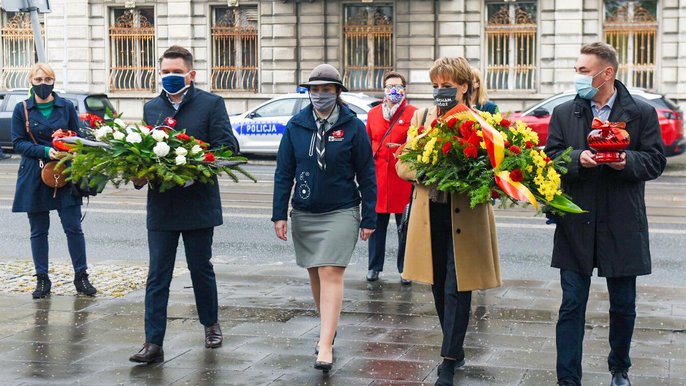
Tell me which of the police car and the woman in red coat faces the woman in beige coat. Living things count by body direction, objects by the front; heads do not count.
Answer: the woman in red coat

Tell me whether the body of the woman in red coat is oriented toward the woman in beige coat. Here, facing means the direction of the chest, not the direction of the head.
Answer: yes

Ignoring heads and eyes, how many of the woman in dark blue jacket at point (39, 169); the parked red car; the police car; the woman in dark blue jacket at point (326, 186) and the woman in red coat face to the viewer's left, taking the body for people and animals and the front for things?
2

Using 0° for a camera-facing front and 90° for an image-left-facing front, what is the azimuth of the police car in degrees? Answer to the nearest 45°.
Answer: approximately 90°

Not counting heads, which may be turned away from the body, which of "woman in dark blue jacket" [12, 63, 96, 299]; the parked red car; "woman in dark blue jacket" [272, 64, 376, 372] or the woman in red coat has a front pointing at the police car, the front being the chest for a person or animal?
the parked red car

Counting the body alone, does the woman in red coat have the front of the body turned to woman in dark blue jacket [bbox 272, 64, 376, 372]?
yes

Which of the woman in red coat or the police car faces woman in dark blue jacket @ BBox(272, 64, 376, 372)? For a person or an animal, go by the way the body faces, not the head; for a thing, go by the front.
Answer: the woman in red coat

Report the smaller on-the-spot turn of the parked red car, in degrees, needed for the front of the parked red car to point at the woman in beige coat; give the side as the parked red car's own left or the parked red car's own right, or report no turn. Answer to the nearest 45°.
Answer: approximately 90° to the parked red car's own left

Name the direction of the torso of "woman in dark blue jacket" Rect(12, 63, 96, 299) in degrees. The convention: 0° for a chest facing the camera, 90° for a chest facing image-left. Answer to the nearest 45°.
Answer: approximately 0°

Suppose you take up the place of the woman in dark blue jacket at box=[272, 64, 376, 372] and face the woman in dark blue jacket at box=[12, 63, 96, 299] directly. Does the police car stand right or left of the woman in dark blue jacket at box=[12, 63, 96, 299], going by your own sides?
right

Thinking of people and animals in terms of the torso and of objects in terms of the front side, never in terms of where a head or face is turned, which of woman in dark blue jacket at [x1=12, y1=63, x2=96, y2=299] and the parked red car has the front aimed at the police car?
the parked red car

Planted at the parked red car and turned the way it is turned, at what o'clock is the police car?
The police car is roughly at 12 o'clock from the parked red car.

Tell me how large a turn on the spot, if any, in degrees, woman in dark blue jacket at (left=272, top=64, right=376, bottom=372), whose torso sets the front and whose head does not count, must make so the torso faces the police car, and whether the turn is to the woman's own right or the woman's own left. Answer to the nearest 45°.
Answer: approximately 180°
